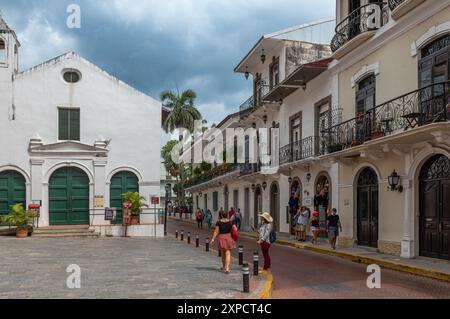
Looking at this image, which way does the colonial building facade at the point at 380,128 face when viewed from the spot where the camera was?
facing the viewer and to the left of the viewer

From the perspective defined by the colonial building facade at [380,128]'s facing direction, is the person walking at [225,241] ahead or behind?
ahead

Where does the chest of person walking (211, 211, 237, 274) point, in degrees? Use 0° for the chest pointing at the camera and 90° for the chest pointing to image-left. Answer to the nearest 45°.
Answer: approximately 180°

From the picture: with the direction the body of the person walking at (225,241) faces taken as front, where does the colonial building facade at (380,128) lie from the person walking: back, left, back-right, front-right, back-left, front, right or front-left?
front-right

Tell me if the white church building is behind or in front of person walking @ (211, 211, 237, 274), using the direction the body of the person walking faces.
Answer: in front

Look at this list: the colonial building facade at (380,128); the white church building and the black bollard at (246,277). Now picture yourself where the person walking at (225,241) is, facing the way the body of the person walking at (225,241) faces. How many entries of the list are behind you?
1

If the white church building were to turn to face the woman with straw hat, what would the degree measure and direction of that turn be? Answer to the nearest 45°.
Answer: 0° — it already faces them

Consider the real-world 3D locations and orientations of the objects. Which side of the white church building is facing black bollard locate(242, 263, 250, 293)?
front

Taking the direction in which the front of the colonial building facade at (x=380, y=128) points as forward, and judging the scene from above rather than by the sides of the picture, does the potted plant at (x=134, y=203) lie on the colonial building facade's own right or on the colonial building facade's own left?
on the colonial building facade's own right

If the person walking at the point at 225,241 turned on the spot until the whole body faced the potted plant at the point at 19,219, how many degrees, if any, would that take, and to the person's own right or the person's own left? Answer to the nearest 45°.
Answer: approximately 45° to the person's own left

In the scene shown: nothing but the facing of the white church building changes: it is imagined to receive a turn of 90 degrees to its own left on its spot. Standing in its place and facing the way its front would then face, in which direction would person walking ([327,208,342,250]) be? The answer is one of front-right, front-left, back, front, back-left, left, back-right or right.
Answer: front-right

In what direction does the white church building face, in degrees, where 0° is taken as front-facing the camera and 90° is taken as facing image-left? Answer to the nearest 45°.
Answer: approximately 0°

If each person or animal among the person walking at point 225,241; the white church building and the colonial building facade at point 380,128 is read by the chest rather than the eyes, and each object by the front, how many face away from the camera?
1

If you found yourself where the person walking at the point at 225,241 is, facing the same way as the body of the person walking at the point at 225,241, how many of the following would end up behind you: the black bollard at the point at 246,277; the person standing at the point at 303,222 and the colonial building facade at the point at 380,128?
1
